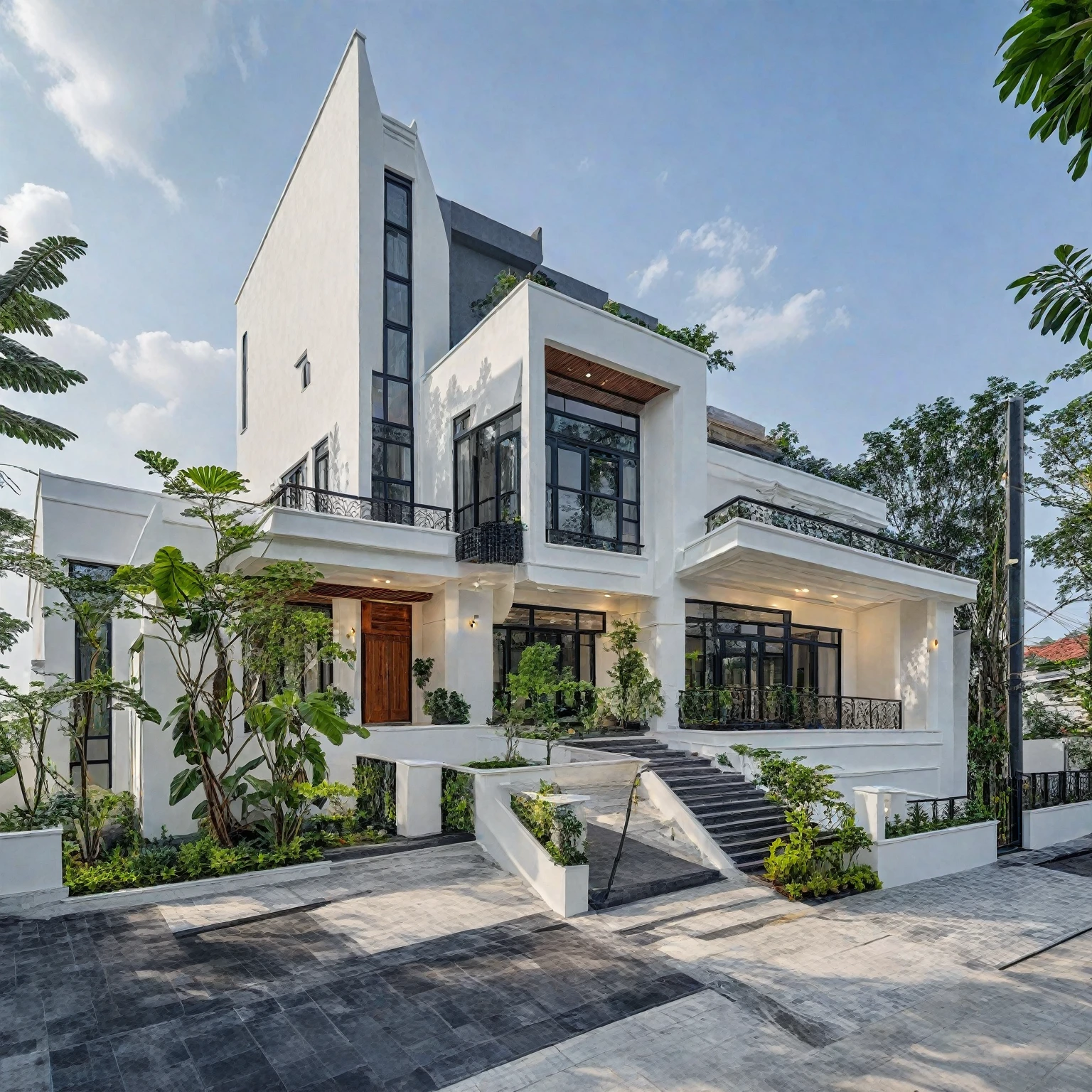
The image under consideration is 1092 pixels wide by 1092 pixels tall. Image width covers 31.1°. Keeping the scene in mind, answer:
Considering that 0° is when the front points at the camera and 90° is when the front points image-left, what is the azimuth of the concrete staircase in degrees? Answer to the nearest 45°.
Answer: approximately 315°

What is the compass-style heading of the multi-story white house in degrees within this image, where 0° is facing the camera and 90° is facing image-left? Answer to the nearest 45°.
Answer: approximately 315°

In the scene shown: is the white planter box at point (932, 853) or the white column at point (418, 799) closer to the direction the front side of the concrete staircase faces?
the white planter box

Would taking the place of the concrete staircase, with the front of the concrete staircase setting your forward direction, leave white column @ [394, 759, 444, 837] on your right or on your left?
on your right

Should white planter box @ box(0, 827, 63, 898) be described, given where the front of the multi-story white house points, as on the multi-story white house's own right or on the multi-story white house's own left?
on the multi-story white house's own right
